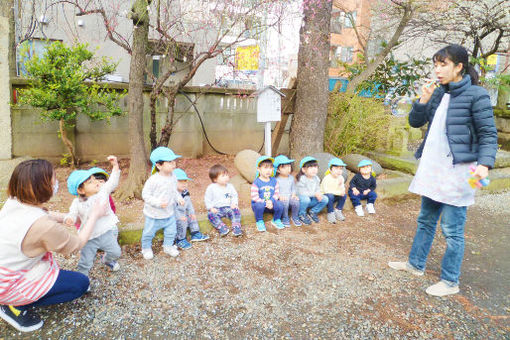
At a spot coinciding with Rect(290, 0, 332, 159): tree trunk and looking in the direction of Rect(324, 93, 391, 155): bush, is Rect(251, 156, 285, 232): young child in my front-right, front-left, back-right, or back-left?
back-right

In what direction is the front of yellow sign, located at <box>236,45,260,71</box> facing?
toward the camera

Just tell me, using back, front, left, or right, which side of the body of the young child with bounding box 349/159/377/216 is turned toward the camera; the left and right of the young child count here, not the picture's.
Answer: front

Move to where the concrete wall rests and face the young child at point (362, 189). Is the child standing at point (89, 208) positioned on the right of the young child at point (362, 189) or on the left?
right

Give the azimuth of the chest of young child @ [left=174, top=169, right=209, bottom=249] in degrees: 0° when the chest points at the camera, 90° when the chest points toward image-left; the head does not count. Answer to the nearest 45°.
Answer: approximately 315°

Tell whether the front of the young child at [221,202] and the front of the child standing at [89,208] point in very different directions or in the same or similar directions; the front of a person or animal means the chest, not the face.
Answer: same or similar directions

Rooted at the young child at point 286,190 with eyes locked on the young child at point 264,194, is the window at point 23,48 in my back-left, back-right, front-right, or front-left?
front-right

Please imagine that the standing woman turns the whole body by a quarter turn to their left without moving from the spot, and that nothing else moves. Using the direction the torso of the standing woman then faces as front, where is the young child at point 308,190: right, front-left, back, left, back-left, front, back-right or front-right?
back

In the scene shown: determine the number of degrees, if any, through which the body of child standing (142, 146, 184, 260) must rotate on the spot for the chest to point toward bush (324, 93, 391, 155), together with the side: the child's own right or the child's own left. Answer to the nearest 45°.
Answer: approximately 90° to the child's own left

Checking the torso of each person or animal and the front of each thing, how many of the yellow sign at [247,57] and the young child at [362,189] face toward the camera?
2

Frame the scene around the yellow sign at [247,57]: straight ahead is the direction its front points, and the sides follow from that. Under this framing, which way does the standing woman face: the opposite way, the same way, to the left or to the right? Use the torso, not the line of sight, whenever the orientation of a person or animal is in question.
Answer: to the right

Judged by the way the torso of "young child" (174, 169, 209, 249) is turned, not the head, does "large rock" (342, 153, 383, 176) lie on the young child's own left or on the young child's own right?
on the young child's own left

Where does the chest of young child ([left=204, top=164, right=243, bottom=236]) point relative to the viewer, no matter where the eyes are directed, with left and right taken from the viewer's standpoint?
facing the viewer and to the right of the viewer

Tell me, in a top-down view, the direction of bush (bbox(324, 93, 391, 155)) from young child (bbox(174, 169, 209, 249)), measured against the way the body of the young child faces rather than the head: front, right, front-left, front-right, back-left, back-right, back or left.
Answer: left
